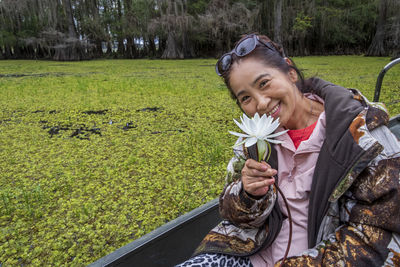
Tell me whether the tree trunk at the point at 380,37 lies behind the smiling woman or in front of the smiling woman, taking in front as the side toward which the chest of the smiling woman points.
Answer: behind

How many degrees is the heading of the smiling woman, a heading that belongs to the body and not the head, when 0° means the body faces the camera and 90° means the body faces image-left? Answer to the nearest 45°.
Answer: approximately 45°

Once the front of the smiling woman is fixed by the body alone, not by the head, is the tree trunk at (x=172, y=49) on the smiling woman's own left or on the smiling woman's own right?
on the smiling woman's own right

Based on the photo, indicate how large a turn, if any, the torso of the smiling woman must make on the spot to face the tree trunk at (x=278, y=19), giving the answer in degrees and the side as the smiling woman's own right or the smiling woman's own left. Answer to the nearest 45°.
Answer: approximately 135° to the smiling woman's own right
